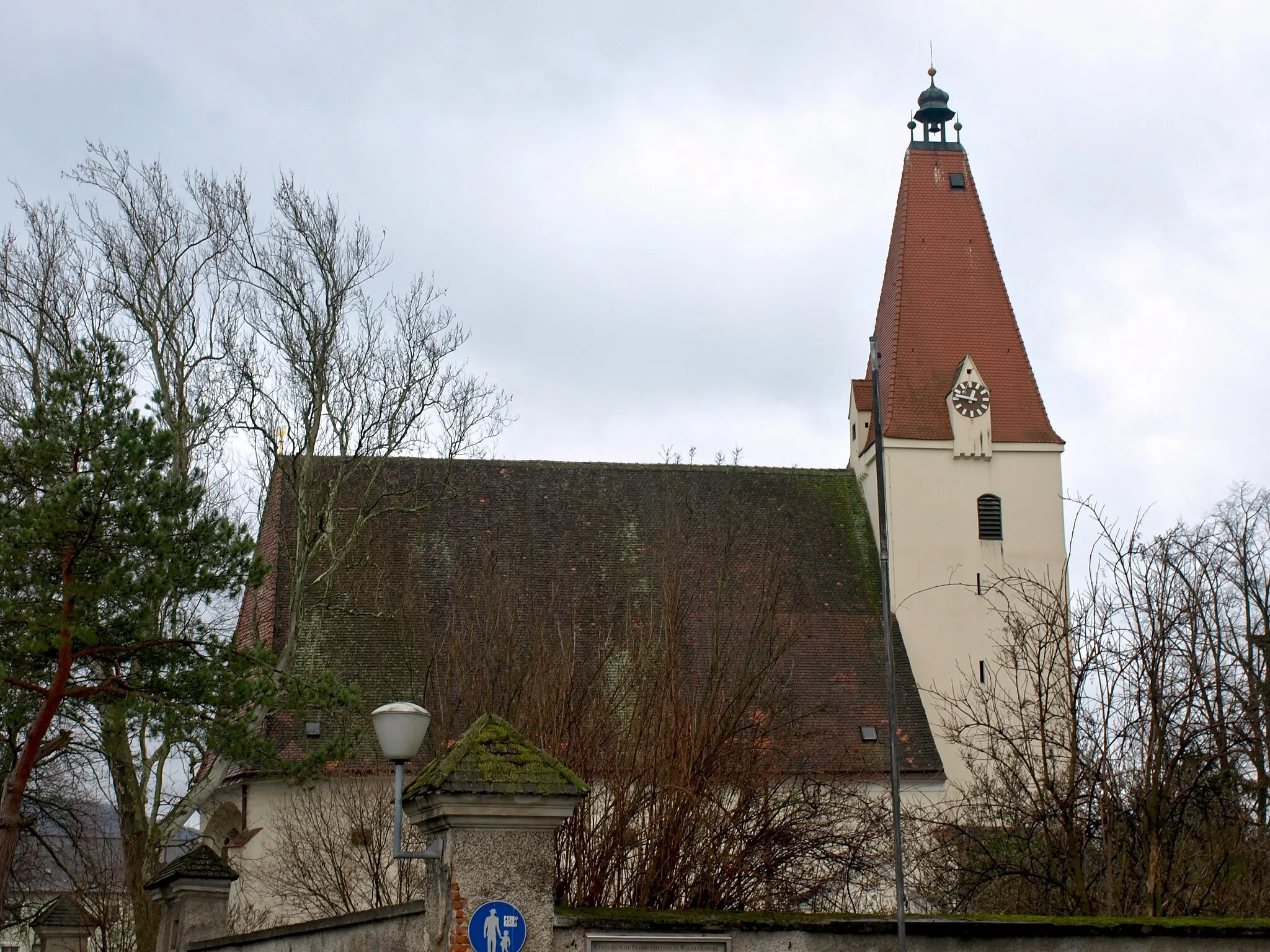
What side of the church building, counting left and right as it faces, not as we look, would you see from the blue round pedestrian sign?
right

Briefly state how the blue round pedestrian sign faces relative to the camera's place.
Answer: facing the viewer

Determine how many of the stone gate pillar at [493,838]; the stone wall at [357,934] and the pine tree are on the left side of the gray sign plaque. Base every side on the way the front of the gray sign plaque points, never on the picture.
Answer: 0

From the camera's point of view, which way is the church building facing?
to the viewer's right

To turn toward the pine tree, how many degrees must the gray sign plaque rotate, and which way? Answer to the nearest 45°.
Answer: approximately 135° to its right

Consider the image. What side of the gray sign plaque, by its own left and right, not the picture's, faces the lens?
front

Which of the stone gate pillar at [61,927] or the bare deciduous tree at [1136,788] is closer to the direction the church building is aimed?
the bare deciduous tree

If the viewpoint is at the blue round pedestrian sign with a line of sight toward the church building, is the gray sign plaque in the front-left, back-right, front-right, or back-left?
front-right

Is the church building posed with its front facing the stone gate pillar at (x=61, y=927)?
no

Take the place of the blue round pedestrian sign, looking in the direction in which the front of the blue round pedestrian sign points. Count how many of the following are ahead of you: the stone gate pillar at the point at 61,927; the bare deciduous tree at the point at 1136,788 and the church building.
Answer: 0

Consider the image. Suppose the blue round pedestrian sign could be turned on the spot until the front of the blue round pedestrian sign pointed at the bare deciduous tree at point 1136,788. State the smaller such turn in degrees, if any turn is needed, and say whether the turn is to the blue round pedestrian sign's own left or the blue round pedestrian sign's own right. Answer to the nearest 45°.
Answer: approximately 135° to the blue round pedestrian sign's own left

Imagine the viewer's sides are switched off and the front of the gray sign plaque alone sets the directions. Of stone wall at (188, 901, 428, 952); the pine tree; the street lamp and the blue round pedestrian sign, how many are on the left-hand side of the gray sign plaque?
0
